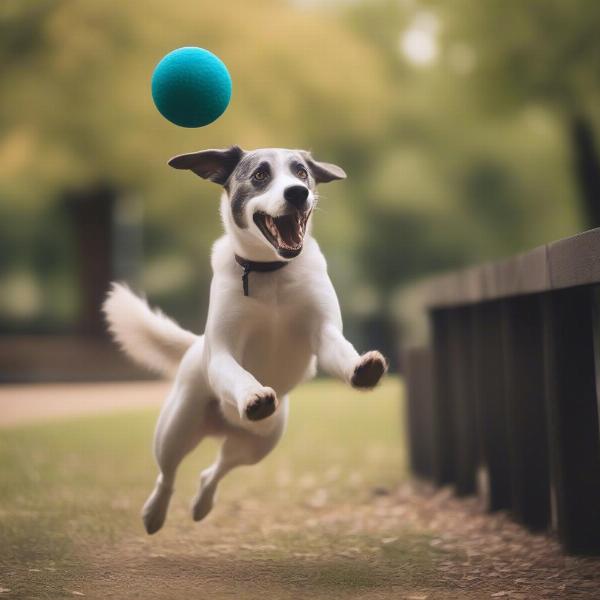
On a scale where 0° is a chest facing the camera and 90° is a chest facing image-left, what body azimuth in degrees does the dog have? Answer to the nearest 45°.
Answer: approximately 315°

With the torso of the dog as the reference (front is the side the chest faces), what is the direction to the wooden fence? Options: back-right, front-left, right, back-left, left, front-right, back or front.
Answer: left

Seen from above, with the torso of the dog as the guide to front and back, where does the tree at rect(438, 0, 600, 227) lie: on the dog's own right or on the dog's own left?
on the dog's own left
